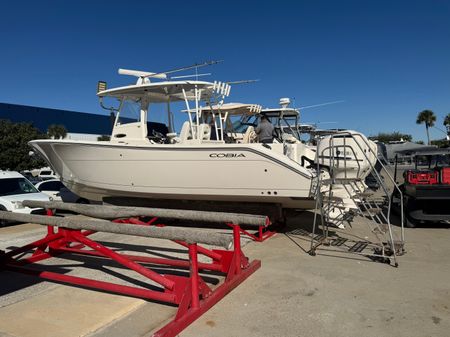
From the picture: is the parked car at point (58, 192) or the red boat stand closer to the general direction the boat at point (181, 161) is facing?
the parked car

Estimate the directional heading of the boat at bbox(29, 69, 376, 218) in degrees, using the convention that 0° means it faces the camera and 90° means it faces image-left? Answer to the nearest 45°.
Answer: approximately 90°

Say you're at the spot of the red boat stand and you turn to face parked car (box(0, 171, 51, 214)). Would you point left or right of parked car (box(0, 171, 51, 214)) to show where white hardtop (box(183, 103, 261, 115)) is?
right

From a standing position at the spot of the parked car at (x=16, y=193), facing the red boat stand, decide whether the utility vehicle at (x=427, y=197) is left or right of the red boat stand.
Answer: left

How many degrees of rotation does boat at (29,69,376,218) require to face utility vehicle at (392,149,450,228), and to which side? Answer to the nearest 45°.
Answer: approximately 180°

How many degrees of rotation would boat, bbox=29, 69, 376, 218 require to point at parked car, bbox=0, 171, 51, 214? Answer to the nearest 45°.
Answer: approximately 45° to its right

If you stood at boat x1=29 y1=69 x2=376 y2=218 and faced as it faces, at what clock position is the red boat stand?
The red boat stand is roughly at 9 o'clock from the boat.

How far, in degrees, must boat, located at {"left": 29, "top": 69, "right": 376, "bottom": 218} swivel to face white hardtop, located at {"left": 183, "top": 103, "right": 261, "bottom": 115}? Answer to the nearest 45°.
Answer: approximately 135° to its right

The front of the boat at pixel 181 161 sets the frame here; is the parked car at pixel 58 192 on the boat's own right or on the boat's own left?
on the boat's own right
